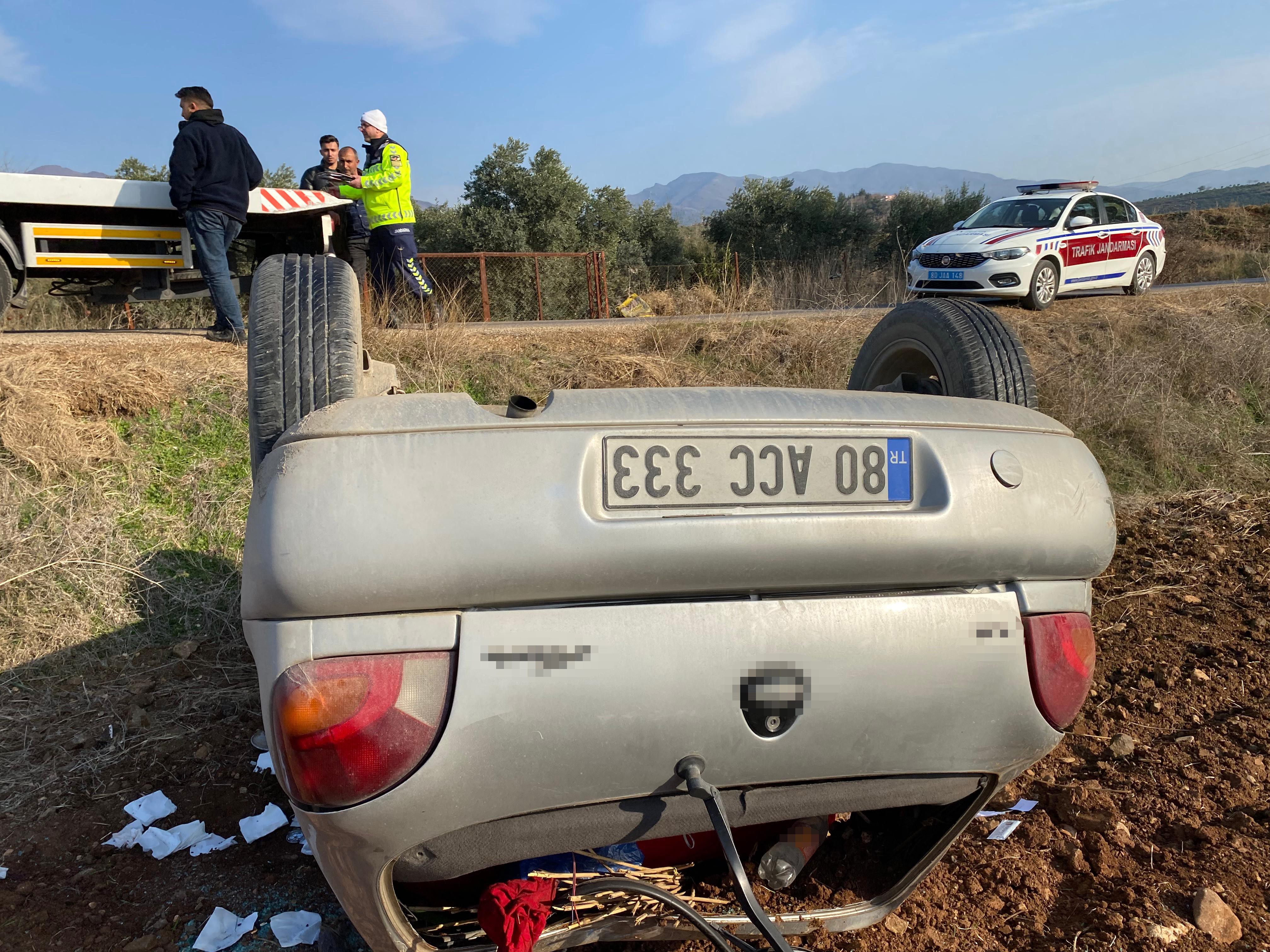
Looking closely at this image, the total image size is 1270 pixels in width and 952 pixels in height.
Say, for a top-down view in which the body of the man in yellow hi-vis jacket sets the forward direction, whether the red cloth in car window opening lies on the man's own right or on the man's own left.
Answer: on the man's own left

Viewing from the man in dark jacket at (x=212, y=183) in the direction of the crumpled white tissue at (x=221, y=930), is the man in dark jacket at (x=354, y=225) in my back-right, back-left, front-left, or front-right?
back-left

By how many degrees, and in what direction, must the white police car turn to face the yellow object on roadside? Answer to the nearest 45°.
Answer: approximately 45° to its right

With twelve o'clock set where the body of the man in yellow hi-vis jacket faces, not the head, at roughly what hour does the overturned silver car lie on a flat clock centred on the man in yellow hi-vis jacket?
The overturned silver car is roughly at 9 o'clock from the man in yellow hi-vis jacket.

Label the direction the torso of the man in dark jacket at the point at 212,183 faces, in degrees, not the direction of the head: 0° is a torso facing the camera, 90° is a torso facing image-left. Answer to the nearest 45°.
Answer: approximately 135°

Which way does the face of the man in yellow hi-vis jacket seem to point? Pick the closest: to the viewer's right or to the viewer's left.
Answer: to the viewer's left

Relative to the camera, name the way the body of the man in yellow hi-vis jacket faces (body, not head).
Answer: to the viewer's left

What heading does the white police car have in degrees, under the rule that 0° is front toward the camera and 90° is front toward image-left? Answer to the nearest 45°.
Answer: approximately 45°

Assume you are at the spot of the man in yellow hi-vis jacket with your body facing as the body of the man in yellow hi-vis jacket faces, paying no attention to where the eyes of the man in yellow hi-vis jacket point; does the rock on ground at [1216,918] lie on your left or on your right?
on your left
